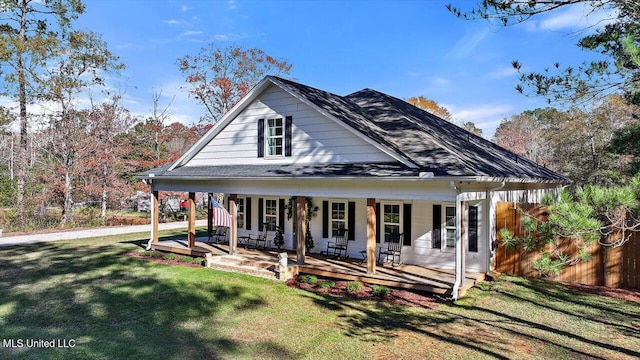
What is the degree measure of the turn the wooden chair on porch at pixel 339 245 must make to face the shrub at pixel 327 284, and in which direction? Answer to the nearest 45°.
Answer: approximately 45° to its left

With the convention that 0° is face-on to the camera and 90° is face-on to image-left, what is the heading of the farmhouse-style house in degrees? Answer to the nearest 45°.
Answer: approximately 45°

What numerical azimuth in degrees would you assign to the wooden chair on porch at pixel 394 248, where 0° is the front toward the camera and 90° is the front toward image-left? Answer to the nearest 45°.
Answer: approximately 45°

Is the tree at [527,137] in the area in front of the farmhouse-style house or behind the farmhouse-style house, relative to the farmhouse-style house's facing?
behind

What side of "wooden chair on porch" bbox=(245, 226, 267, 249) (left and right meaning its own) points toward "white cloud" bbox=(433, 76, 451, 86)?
back

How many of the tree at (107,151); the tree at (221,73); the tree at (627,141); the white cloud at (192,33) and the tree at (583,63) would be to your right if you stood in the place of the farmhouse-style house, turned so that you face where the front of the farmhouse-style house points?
3

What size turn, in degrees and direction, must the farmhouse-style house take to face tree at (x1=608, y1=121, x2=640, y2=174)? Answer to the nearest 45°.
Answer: approximately 135° to its left

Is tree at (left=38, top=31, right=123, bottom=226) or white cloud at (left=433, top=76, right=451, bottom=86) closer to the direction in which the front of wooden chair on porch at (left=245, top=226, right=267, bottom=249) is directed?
the tree

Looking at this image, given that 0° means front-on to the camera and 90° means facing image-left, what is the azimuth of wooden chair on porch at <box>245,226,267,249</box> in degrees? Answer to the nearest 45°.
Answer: approximately 45°

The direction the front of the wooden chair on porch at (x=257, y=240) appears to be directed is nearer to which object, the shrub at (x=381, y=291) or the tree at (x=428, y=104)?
the shrub

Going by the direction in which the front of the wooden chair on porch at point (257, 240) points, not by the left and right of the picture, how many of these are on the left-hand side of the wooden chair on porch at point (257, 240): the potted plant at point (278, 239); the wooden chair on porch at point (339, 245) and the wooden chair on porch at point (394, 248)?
3
